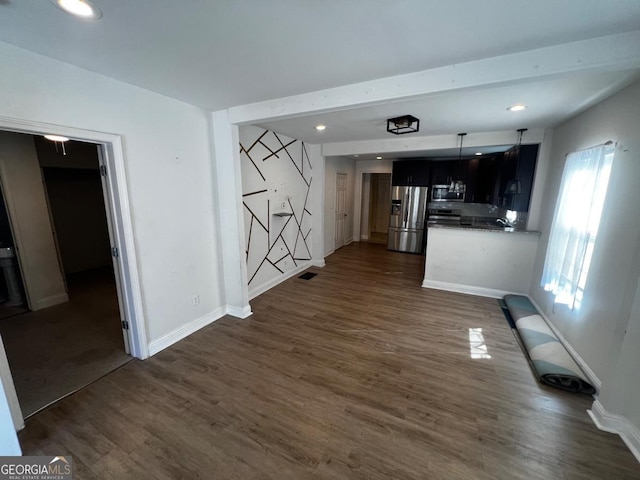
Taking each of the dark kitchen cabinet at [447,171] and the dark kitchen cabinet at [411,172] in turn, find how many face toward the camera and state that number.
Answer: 2

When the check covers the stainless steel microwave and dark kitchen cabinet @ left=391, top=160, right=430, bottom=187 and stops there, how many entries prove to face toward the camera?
2

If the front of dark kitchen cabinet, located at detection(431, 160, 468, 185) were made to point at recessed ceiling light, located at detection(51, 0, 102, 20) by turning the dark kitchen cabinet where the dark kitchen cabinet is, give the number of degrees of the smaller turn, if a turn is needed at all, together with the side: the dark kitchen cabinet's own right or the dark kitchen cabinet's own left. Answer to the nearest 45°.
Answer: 0° — it already faces it

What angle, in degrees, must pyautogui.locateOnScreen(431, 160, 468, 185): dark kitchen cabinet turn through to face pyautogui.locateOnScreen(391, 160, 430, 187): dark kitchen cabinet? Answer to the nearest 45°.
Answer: approximately 90° to its right

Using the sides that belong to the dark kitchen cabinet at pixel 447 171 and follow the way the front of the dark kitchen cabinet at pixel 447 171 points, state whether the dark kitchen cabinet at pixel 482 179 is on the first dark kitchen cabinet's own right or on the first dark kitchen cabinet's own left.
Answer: on the first dark kitchen cabinet's own left

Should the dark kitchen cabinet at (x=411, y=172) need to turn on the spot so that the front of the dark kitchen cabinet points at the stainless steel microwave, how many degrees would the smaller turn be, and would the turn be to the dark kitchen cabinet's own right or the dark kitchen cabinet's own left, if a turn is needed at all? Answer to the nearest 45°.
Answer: approximately 90° to the dark kitchen cabinet's own left

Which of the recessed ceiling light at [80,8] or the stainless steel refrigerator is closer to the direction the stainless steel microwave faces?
the recessed ceiling light

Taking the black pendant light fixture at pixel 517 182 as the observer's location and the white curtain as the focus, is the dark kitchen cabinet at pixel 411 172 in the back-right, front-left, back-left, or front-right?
back-right

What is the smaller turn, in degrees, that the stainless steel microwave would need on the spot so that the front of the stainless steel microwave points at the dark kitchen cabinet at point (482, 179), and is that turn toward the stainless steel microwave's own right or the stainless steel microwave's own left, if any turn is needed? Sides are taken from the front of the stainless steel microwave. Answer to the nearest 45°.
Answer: approximately 90° to the stainless steel microwave's own left
